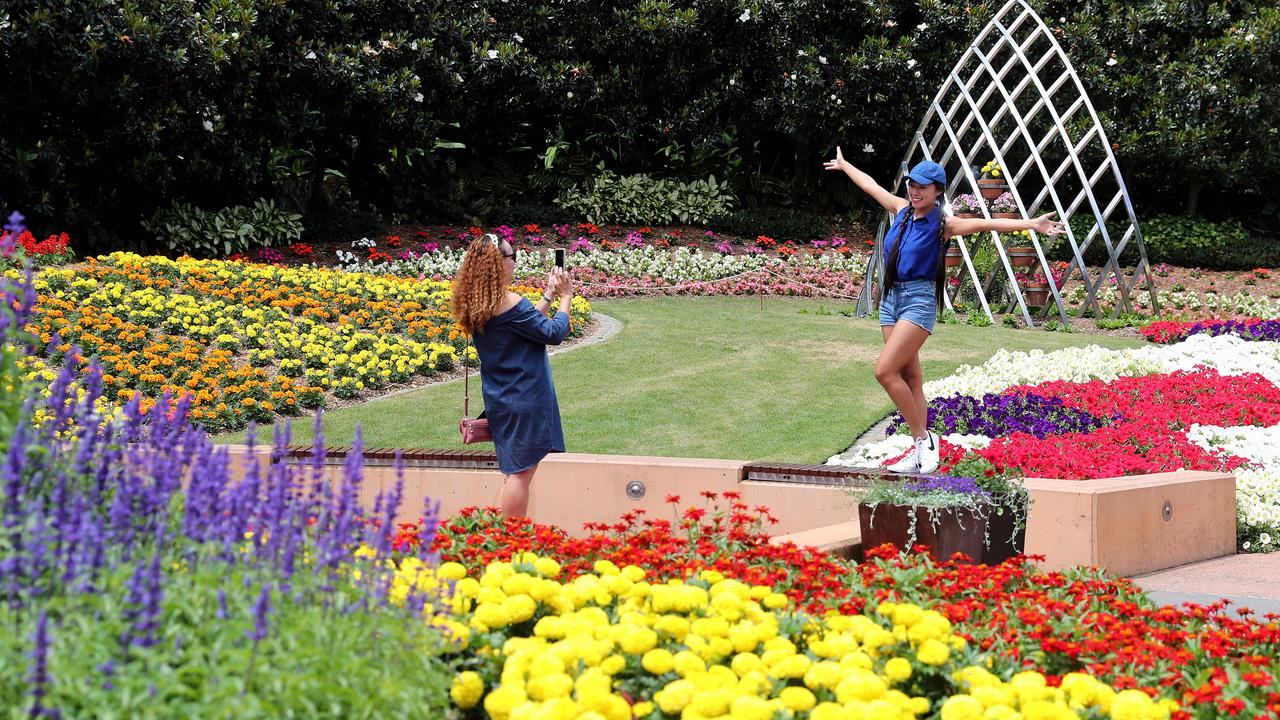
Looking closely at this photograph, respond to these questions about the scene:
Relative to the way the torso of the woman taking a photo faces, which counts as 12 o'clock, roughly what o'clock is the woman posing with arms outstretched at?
The woman posing with arms outstretched is roughly at 1 o'clock from the woman taking a photo.

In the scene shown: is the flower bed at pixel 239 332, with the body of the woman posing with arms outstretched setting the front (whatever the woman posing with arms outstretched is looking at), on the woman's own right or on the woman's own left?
on the woman's own right

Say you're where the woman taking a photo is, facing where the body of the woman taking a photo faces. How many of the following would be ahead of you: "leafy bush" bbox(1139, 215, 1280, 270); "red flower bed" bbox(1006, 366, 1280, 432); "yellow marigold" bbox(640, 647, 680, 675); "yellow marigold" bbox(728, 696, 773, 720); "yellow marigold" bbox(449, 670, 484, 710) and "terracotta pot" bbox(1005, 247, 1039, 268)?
3

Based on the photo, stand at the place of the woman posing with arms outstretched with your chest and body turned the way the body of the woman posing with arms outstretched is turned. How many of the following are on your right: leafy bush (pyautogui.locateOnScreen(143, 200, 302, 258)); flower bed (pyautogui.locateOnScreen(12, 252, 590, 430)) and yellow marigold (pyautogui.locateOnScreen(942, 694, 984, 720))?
2

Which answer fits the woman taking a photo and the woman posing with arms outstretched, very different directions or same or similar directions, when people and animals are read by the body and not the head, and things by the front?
very different directions

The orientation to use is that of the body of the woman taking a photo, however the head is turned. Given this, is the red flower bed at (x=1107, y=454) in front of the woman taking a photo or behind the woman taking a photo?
in front

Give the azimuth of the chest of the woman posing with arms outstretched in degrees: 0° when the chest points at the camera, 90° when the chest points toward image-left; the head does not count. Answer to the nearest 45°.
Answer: approximately 45°

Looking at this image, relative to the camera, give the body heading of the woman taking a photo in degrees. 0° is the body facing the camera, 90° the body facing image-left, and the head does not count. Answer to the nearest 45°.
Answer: approximately 225°

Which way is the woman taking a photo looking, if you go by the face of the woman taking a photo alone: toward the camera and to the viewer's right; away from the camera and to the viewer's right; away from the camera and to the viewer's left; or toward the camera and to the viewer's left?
away from the camera and to the viewer's right

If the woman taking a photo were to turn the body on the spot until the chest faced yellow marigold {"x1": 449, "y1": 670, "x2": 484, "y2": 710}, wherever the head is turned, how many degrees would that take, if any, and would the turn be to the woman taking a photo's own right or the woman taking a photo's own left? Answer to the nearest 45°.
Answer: approximately 135° to the woman taking a photo's own right

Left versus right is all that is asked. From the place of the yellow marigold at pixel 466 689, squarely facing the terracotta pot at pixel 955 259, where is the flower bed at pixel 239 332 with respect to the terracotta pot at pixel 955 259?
left

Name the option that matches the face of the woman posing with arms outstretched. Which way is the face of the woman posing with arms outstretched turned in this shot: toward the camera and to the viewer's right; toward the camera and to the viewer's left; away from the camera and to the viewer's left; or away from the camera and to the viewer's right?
toward the camera and to the viewer's left
